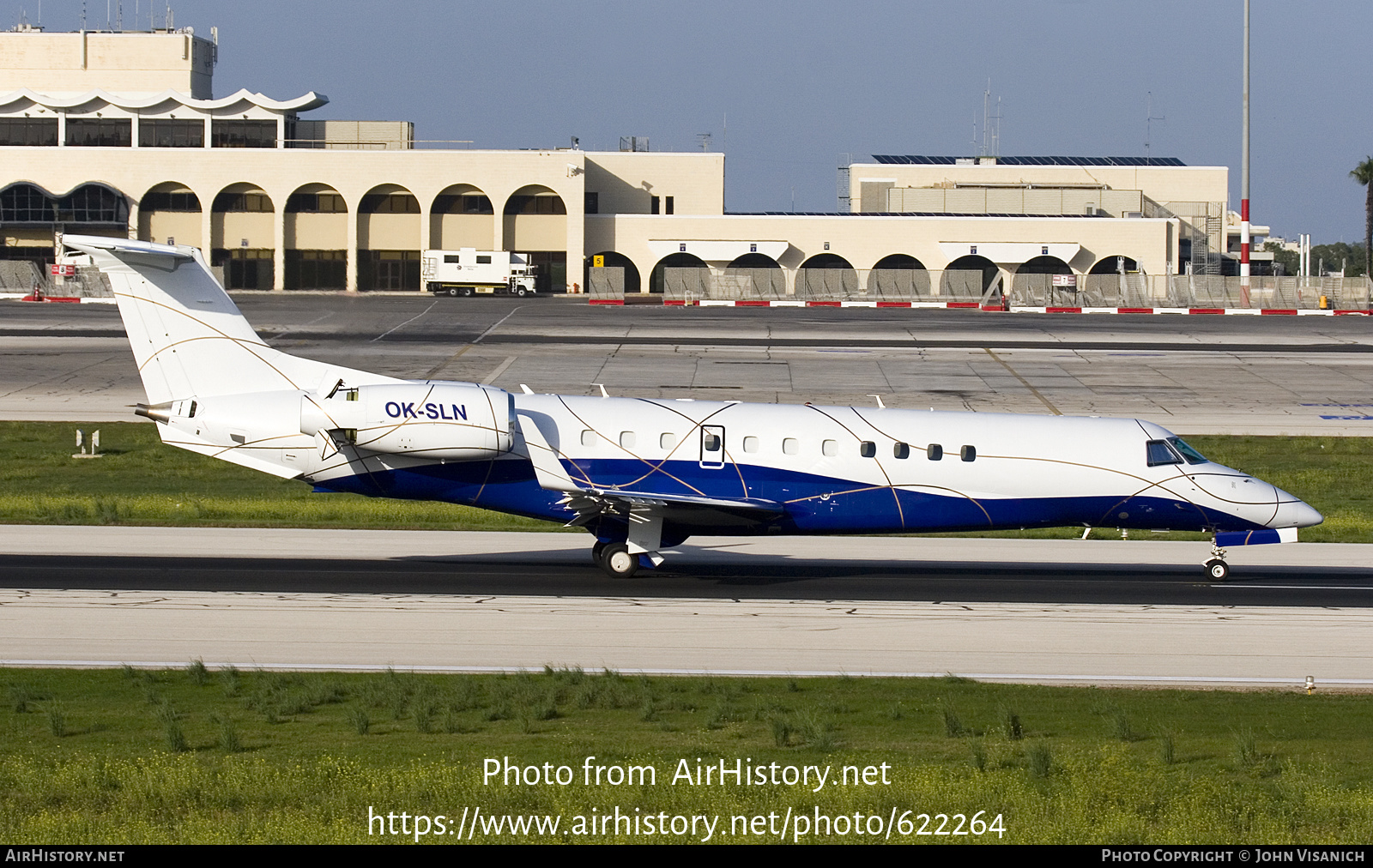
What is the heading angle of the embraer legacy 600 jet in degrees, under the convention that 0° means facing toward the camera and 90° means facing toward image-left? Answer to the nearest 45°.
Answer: approximately 270°
